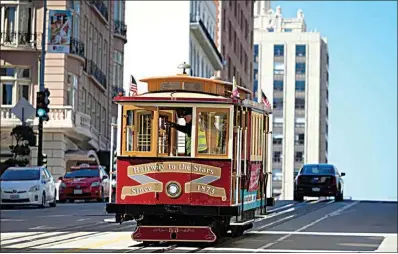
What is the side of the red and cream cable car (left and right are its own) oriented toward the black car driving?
back

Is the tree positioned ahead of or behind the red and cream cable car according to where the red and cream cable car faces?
behind
